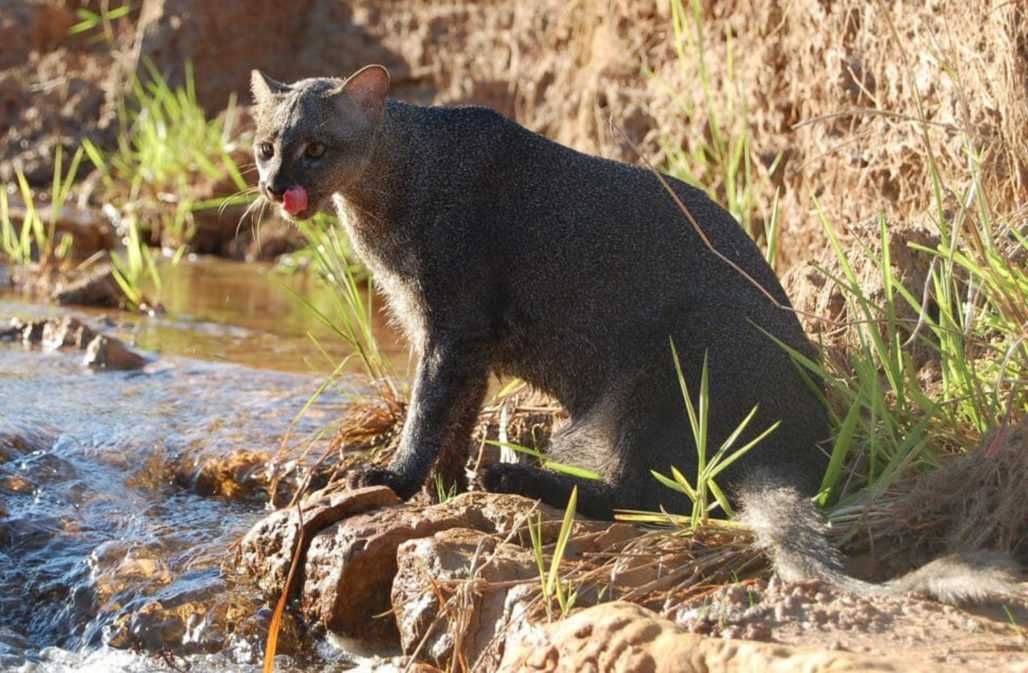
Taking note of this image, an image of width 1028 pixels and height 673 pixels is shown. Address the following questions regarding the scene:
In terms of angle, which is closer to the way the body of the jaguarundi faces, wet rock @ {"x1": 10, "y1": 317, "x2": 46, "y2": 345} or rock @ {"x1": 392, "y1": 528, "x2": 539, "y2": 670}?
the wet rock

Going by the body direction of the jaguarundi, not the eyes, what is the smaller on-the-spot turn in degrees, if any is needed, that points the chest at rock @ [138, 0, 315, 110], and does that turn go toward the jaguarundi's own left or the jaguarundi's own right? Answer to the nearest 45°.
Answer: approximately 90° to the jaguarundi's own right

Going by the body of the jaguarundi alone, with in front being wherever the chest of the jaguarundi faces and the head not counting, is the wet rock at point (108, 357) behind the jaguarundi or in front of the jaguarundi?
in front

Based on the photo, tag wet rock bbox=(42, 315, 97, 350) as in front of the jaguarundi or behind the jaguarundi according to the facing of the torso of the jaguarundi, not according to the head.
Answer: in front

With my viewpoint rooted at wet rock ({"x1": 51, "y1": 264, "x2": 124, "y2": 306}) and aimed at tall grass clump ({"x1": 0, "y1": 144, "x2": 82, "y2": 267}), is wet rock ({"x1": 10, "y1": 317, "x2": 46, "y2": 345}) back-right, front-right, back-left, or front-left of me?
back-left

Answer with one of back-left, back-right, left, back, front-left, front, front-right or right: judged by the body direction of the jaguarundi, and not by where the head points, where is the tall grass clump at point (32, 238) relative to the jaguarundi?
front-right

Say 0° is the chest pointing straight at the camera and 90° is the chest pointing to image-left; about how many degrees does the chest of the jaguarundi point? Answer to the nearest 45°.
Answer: approximately 90°

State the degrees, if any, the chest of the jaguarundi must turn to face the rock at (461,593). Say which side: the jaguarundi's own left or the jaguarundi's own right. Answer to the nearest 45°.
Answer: approximately 90° to the jaguarundi's own left

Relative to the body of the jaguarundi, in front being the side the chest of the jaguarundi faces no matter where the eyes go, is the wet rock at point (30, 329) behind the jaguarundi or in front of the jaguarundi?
in front
